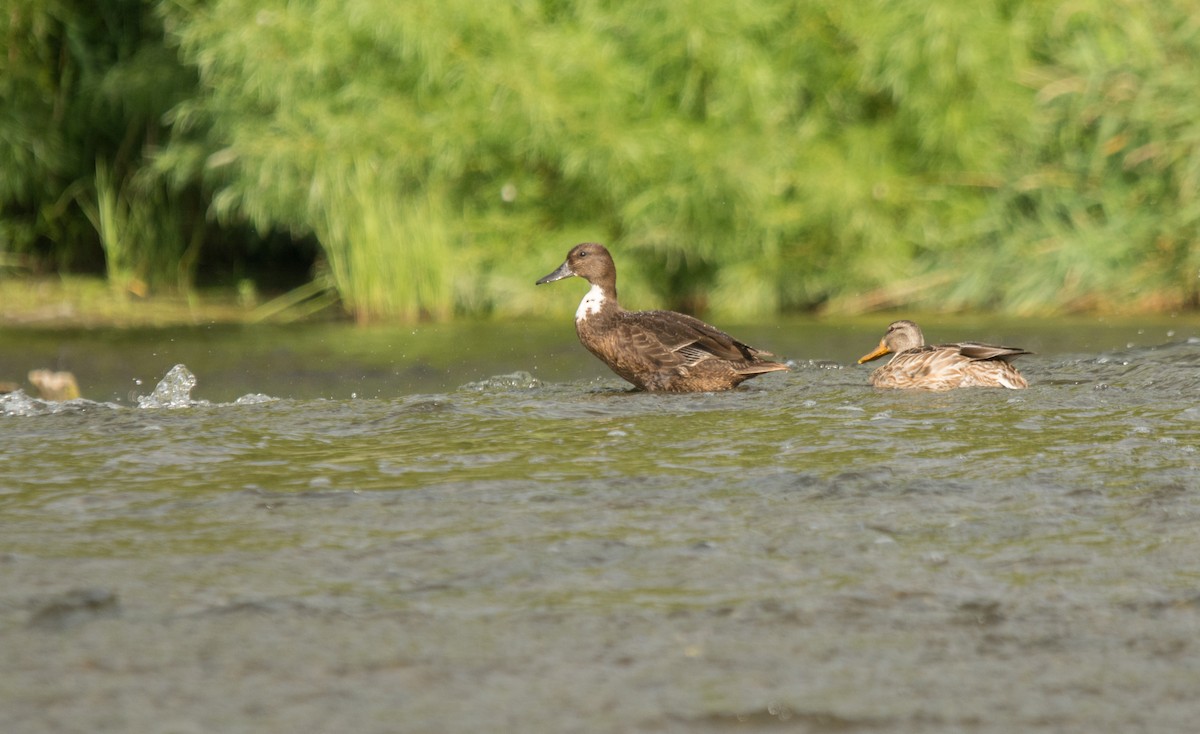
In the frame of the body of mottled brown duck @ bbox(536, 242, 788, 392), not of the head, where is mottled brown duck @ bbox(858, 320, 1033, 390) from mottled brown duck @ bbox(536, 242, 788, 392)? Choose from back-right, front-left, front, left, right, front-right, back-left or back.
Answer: back

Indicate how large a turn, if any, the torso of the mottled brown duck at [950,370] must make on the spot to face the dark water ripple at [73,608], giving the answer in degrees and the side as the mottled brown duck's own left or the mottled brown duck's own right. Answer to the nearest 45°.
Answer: approximately 45° to the mottled brown duck's own left

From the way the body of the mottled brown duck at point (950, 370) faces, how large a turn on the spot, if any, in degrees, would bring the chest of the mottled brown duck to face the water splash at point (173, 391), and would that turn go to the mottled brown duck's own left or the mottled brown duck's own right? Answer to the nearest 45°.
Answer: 0° — it already faces it

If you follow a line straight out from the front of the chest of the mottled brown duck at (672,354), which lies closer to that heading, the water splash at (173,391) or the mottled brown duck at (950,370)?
the water splash

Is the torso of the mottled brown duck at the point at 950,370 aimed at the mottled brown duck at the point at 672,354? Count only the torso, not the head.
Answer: yes

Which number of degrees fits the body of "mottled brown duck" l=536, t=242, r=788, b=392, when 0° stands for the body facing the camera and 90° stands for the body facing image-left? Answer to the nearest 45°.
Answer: approximately 90°

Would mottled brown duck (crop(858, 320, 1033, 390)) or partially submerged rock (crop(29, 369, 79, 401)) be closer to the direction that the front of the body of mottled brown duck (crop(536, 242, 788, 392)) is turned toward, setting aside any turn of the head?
the partially submerged rock

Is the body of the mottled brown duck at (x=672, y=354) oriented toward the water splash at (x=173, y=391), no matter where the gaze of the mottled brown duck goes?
yes

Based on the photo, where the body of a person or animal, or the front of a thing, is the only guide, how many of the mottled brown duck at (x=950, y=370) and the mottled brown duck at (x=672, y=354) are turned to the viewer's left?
2

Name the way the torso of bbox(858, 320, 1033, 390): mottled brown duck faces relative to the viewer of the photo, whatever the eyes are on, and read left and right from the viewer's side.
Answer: facing to the left of the viewer
